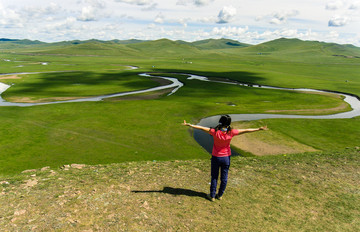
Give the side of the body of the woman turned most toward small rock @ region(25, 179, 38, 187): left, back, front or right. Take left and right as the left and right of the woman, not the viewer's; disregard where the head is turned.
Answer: left

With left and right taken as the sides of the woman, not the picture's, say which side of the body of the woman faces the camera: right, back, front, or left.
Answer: back
